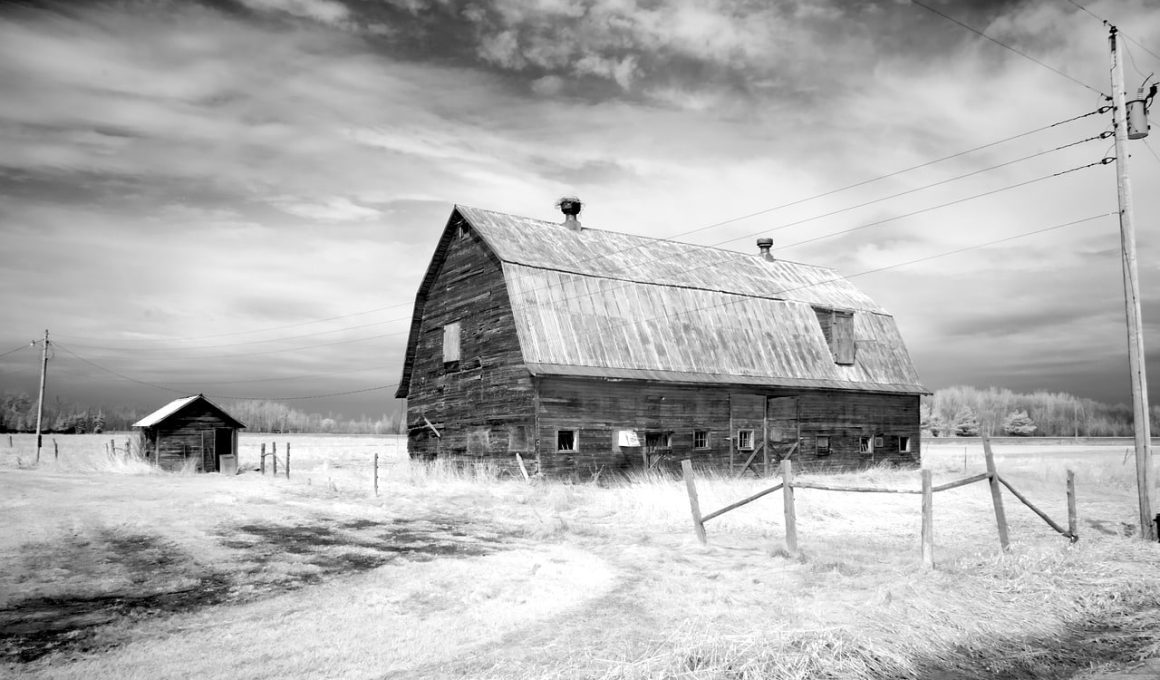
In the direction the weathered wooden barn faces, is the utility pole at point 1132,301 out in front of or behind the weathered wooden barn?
in front

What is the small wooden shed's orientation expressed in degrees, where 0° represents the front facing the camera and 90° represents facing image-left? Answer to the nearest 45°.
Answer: approximately 0°

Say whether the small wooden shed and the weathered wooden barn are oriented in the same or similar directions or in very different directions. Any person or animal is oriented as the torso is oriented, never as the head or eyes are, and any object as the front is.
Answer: same or similar directions

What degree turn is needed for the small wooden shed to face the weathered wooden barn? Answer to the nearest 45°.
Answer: approximately 45° to its left

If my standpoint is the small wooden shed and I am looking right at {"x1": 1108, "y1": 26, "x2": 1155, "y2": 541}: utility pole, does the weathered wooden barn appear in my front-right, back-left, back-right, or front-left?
front-left

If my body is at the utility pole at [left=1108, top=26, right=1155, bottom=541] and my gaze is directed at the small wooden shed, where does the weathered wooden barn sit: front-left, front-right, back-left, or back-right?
front-right

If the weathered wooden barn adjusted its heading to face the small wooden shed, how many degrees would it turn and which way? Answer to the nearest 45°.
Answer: approximately 135° to its right

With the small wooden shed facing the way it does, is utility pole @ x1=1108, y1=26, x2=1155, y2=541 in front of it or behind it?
in front
